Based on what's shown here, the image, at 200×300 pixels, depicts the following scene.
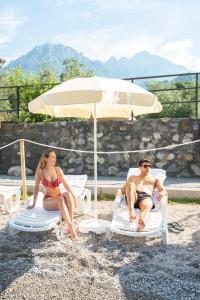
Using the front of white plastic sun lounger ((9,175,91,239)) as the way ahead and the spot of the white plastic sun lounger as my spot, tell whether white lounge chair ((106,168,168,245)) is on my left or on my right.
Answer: on my left

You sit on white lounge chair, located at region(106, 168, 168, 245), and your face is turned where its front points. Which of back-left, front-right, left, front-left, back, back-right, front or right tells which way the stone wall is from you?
back

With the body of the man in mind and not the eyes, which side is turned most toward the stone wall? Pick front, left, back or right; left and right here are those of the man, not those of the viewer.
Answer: back

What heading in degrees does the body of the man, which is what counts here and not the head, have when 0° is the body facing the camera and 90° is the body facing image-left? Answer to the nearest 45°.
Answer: approximately 0°

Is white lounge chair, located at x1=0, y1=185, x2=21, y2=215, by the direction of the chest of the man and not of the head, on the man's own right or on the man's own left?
on the man's own right

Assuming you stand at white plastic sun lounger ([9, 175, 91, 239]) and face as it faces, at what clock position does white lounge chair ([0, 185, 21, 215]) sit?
The white lounge chair is roughly at 4 o'clock from the white plastic sun lounger.

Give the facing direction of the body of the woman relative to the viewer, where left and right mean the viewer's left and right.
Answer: facing the viewer and to the right of the viewer

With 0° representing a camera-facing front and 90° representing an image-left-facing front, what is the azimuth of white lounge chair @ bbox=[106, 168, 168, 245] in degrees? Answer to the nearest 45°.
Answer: approximately 0°

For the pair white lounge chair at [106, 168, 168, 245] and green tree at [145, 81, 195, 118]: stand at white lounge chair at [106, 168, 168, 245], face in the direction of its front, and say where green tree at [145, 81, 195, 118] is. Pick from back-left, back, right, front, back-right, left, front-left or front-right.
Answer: back

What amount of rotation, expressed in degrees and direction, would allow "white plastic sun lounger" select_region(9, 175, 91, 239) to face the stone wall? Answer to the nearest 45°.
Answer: approximately 135° to its right

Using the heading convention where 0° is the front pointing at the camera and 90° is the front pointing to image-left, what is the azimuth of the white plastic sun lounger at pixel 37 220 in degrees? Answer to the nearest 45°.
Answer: approximately 45°

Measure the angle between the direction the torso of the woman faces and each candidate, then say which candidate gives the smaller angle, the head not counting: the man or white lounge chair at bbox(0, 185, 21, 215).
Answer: the man
